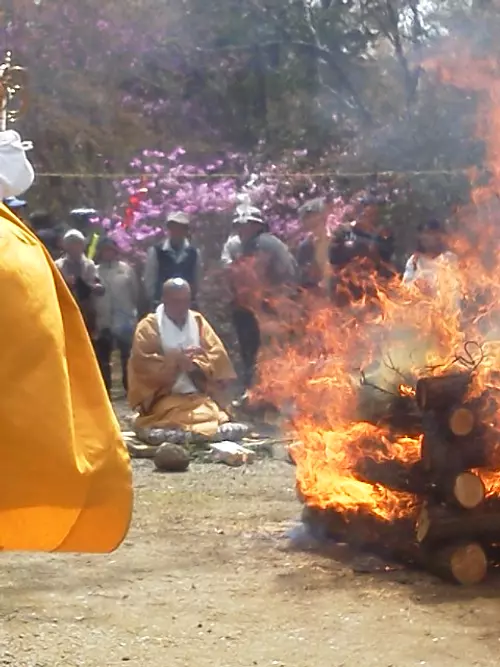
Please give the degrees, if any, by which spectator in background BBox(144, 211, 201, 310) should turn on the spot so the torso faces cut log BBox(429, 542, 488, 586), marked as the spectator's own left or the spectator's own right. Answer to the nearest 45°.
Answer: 0° — they already face it

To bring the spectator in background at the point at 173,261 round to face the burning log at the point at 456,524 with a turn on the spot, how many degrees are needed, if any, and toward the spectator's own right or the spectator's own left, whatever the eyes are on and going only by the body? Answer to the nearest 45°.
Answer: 0° — they already face it

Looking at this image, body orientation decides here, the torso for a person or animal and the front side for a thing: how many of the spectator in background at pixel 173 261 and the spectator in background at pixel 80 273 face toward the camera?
2

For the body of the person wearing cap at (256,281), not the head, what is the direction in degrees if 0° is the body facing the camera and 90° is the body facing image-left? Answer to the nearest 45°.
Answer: approximately 45°

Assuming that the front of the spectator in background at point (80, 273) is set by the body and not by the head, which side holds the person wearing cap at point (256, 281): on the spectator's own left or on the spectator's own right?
on the spectator's own left

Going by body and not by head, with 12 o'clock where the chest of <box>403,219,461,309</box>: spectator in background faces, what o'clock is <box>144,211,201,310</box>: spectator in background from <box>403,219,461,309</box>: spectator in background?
<box>144,211,201,310</box>: spectator in background is roughly at 4 o'clock from <box>403,219,461,309</box>: spectator in background.

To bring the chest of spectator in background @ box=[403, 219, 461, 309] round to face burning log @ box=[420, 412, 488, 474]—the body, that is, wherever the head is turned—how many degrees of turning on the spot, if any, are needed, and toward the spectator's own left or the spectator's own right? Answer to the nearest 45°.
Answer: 0° — they already face it

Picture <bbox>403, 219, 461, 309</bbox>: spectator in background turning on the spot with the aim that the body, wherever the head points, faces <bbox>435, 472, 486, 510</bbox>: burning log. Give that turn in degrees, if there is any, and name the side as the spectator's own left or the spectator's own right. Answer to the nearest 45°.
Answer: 0° — they already face it
